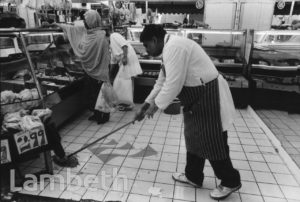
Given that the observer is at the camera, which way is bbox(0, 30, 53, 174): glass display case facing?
facing the viewer and to the right of the viewer

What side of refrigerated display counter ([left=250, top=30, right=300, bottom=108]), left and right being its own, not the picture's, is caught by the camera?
front

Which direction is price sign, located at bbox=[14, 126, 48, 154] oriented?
toward the camera

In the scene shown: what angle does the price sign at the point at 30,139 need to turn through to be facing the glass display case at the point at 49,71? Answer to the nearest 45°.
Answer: approximately 180°
